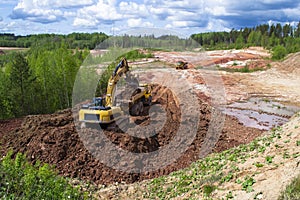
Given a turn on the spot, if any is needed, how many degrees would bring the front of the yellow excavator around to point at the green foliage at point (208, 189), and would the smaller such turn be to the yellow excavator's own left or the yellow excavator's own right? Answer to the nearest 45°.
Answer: approximately 135° to the yellow excavator's own right

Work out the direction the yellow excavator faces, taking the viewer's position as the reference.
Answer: facing away from the viewer and to the right of the viewer

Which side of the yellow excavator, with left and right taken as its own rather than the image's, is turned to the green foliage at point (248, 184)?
right
